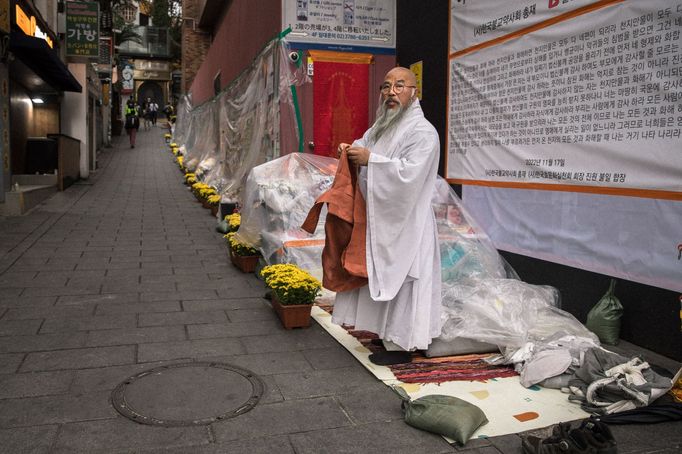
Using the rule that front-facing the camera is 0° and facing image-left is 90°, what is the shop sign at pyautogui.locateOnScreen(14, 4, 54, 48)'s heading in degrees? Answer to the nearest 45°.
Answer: approximately 315°

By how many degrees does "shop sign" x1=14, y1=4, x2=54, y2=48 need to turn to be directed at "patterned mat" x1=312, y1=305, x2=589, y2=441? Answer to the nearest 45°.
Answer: approximately 45° to its right

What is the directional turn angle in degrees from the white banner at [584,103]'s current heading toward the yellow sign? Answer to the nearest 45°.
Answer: approximately 90° to its right

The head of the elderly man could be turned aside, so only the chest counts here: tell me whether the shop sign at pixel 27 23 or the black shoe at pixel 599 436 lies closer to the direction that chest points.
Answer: the shop sign

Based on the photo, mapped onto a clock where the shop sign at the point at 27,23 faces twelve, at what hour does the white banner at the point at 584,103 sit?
The white banner is roughly at 1 o'clock from the shop sign.

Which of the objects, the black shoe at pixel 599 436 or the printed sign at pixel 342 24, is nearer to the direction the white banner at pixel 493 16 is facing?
the black shoe
